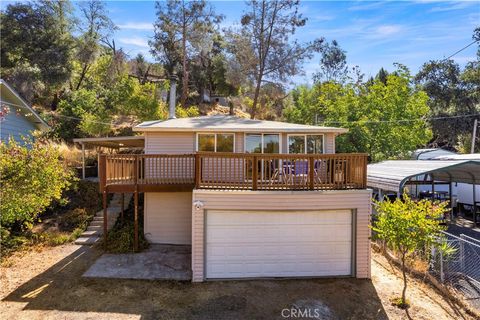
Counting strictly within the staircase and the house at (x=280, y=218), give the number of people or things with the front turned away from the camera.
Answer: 0

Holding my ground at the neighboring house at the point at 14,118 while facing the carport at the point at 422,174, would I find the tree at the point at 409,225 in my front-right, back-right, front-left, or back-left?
front-right

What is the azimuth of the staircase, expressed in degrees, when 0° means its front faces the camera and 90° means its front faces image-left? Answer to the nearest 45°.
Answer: approximately 45°

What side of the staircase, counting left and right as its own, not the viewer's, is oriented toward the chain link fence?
left

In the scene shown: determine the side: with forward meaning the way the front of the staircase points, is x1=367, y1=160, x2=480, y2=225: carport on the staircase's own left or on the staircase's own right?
on the staircase's own left

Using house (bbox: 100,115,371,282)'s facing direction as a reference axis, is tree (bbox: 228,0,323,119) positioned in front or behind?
behind

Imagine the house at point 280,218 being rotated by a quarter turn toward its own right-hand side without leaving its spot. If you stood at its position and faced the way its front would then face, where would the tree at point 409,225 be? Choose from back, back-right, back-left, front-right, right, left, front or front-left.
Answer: back-left

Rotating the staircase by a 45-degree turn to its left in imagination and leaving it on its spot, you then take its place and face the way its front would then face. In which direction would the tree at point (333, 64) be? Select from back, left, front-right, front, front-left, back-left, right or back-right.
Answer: back-left

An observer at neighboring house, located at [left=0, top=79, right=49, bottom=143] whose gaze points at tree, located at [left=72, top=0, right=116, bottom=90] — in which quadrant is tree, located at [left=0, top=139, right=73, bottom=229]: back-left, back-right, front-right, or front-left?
back-right

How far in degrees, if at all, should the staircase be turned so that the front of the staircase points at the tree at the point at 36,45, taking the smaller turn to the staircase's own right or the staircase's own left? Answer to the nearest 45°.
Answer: approximately 135° to the staircase's own right

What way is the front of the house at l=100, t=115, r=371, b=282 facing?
toward the camera
